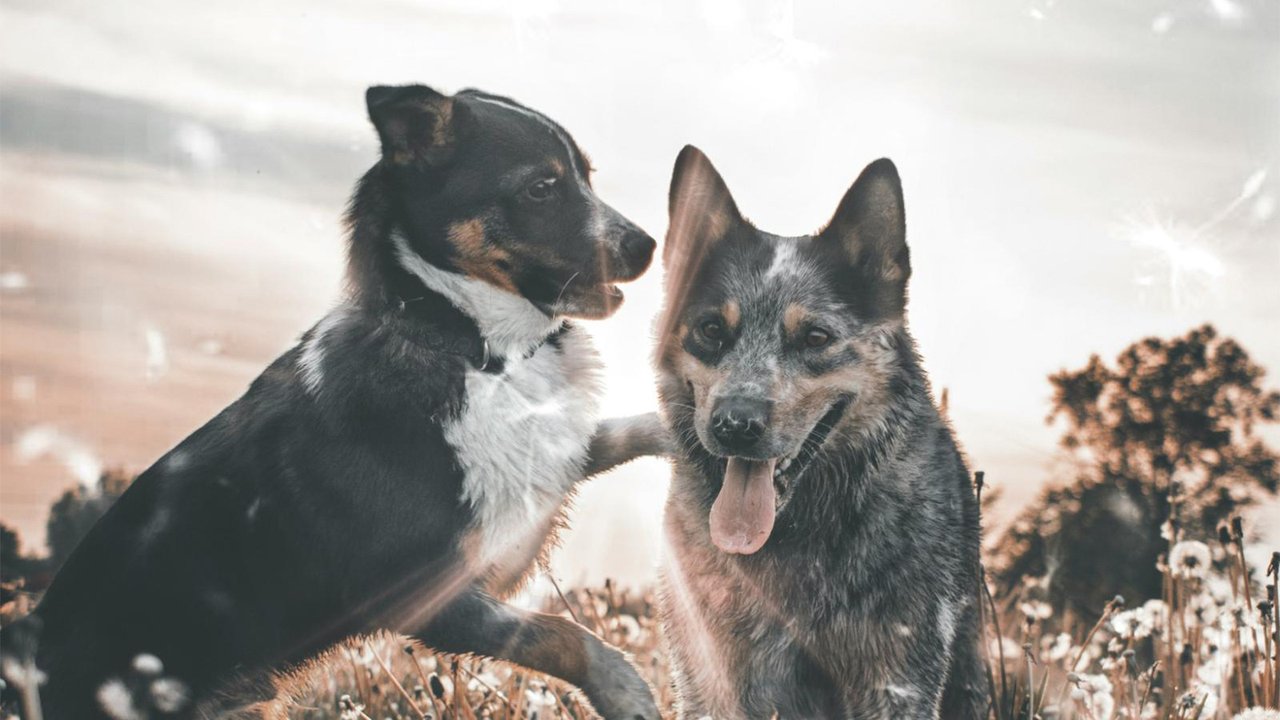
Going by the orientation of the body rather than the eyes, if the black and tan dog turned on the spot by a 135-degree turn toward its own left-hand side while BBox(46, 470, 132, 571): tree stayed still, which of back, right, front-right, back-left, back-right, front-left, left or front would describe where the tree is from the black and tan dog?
front

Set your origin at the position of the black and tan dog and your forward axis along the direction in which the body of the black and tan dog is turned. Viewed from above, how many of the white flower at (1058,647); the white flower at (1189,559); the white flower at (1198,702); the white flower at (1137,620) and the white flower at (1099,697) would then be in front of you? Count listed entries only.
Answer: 5

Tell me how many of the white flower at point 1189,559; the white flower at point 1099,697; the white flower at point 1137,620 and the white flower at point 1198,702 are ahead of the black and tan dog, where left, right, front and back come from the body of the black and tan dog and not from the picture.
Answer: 4

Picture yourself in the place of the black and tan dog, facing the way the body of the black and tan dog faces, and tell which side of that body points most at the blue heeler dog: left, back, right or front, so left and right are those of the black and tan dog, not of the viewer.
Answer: front

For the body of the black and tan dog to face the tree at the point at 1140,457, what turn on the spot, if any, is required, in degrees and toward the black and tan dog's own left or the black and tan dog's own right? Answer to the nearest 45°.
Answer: approximately 45° to the black and tan dog's own left

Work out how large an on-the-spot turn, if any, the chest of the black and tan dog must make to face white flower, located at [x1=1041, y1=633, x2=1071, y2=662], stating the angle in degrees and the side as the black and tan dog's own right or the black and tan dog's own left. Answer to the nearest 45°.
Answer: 0° — it already faces it

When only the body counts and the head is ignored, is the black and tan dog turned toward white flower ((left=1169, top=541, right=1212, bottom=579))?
yes

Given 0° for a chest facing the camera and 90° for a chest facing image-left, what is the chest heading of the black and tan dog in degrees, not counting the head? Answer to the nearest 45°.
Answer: approximately 270°

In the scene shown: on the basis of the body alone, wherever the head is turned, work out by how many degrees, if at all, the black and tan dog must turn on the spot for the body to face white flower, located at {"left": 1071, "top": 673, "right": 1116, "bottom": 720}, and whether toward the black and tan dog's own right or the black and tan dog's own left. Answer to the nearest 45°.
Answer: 0° — it already faces it

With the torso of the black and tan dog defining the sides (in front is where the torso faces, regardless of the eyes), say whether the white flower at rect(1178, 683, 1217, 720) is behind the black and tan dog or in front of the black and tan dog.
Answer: in front

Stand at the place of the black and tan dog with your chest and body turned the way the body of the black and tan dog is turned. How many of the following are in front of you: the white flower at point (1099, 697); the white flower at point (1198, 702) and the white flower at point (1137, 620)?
3

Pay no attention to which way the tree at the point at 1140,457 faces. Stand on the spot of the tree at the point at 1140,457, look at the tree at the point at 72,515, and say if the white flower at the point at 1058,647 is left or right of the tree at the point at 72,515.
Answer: left

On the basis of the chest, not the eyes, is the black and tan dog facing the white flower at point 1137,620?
yes
